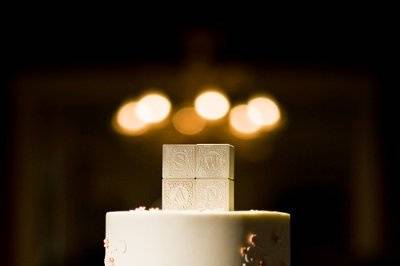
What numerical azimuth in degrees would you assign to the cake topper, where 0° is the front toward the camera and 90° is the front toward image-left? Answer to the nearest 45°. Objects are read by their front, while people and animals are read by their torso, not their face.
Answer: approximately 0°
